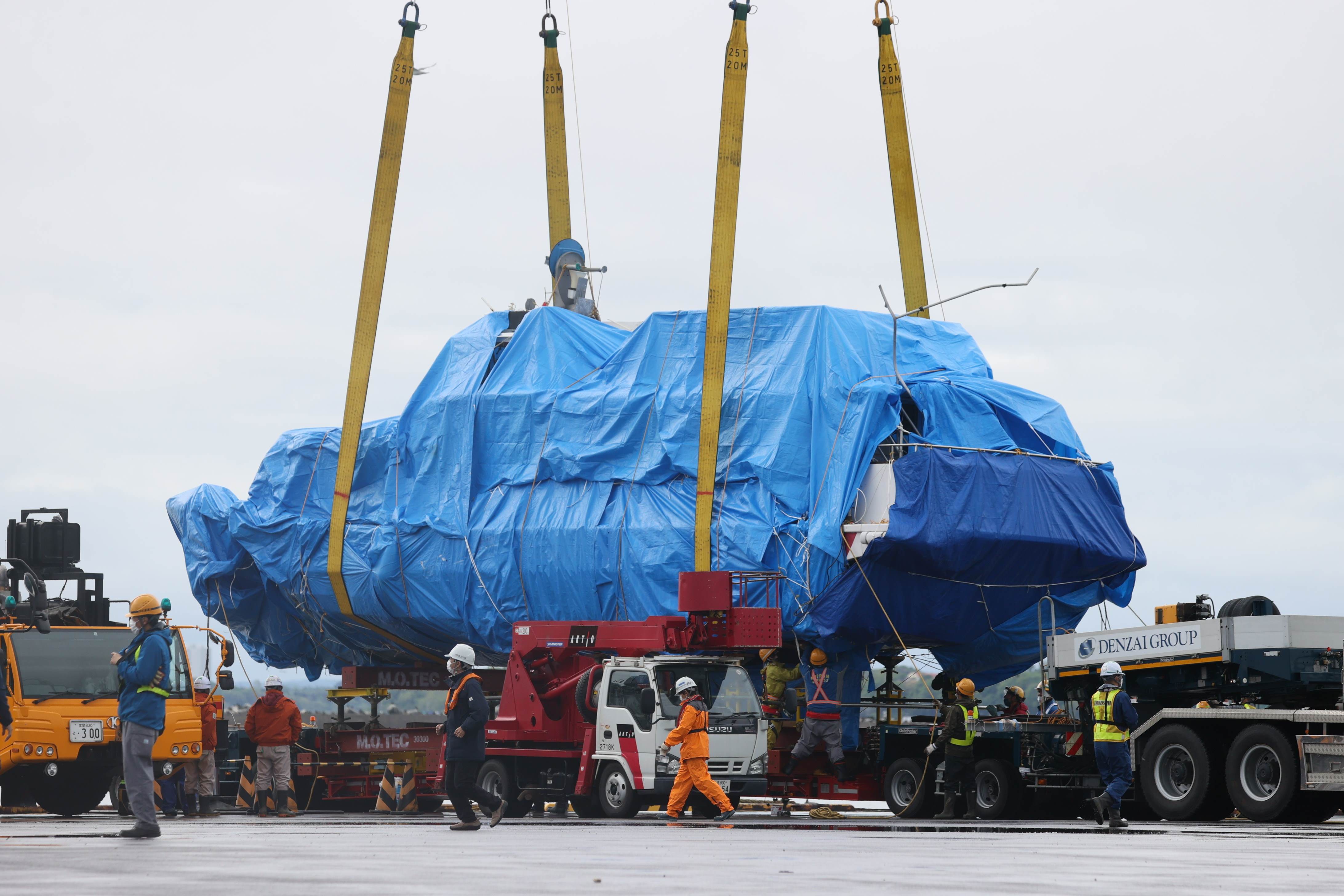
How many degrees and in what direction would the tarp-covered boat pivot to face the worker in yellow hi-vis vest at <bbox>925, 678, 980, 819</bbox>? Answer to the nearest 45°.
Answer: approximately 180°

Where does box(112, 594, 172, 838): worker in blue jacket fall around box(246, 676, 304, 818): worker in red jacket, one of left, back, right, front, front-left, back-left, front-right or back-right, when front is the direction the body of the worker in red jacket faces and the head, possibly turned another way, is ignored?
back

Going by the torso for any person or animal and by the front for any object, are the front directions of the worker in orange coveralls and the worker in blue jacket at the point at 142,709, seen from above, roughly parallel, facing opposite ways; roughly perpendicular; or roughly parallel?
roughly parallel

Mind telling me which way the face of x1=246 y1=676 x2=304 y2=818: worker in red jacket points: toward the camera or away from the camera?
away from the camera

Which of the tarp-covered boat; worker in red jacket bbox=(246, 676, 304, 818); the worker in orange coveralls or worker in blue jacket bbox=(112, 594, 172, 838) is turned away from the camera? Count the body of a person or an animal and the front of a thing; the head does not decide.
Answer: the worker in red jacket

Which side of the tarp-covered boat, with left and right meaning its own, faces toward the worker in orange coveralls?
left

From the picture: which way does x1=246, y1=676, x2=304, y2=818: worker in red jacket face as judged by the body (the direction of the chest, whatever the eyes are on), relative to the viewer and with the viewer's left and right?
facing away from the viewer

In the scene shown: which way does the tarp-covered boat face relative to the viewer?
to the viewer's left
